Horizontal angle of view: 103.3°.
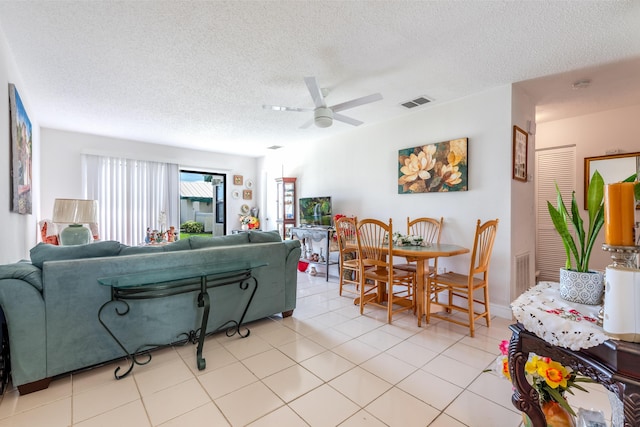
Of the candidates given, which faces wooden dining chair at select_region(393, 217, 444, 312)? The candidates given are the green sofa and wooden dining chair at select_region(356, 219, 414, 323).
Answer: wooden dining chair at select_region(356, 219, 414, 323)

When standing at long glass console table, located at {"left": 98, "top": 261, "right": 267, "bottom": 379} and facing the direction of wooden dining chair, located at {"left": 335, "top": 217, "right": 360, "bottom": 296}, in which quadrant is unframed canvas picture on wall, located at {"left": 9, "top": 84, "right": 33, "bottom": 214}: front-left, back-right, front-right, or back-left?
back-left

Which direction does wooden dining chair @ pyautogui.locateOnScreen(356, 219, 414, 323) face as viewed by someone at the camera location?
facing away from the viewer and to the right of the viewer

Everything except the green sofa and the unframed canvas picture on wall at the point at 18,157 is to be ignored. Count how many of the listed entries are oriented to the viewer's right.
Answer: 1

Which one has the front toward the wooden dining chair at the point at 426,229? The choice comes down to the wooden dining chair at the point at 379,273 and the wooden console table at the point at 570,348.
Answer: the wooden dining chair at the point at 379,273

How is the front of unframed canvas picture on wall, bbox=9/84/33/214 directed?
to the viewer's right

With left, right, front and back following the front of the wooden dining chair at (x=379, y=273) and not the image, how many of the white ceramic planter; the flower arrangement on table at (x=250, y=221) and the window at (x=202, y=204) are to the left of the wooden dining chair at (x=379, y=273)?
2

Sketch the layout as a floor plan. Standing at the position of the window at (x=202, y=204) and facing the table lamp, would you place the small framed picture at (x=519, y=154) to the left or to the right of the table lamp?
left
